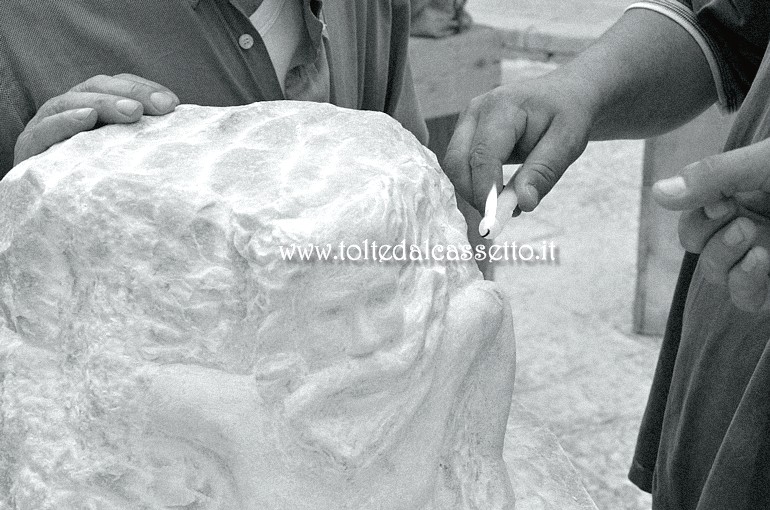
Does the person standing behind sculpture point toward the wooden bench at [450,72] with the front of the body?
no

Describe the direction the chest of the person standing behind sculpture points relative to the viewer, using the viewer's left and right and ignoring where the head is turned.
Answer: facing the viewer and to the right of the viewer

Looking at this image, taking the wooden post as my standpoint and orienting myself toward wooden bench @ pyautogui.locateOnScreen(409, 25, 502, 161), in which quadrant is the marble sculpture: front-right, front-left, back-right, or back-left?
back-left

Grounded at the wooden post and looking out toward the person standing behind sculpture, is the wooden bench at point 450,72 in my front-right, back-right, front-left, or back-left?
front-right

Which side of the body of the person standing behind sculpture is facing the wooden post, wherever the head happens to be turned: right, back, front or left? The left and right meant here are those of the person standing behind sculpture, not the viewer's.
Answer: left
